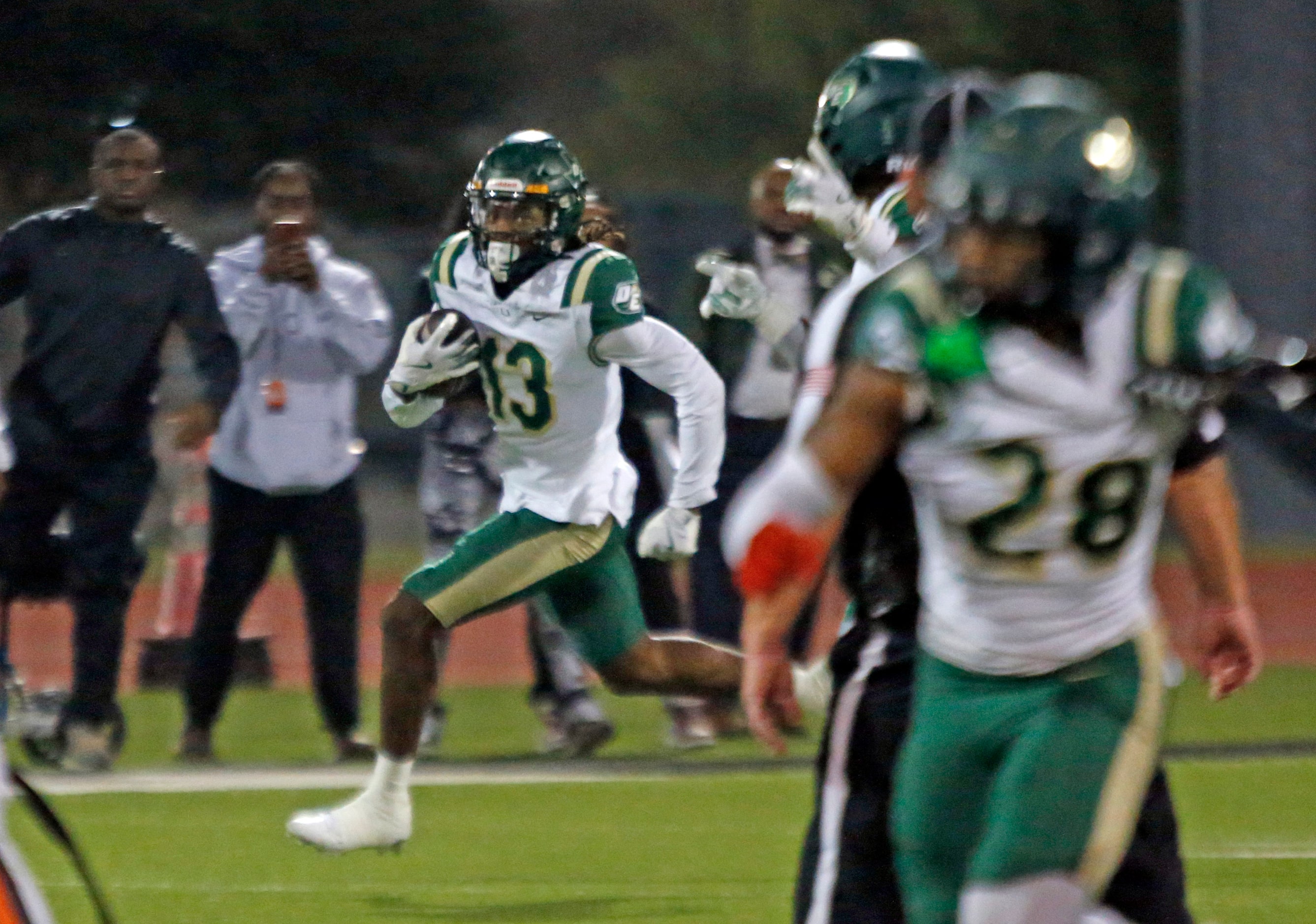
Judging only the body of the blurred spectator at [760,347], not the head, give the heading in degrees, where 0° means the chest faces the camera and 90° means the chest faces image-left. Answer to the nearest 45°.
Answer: approximately 0°

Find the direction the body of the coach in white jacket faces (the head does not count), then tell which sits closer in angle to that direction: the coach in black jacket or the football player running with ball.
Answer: the football player running with ball

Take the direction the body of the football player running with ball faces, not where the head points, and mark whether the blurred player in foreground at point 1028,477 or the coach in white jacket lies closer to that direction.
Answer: the blurred player in foreground

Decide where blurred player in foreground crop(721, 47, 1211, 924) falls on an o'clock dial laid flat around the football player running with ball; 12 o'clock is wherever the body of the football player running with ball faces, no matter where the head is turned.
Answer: The blurred player in foreground is roughly at 10 o'clock from the football player running with ball.

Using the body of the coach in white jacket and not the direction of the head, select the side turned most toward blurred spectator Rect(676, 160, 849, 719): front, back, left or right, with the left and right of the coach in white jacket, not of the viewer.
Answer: left

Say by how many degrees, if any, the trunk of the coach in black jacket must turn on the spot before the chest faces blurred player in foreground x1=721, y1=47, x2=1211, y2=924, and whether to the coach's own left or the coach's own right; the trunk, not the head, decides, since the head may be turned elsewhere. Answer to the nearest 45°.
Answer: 0° — they already face them

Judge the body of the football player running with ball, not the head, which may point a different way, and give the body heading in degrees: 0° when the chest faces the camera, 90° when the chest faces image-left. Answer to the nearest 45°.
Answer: approximately 45°

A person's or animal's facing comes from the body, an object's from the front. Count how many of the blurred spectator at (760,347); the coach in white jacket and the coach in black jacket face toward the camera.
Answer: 3

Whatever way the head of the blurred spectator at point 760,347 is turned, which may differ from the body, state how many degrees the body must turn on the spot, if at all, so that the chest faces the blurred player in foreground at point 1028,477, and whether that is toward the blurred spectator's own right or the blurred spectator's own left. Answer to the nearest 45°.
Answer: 0° — they already face them
